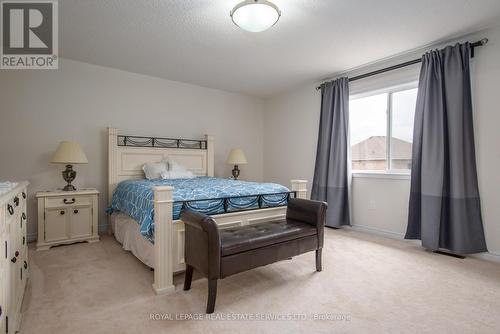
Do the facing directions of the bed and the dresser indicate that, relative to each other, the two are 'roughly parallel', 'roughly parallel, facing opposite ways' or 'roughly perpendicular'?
roughly perpendicular

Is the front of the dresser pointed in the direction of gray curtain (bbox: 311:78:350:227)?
yes

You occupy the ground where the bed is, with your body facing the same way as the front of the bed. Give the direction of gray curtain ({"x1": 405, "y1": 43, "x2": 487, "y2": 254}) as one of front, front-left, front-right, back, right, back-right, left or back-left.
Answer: front-left

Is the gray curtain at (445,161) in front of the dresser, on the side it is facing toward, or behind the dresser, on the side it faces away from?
in front

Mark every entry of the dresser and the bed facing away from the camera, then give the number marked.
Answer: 0

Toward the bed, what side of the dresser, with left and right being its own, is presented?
front

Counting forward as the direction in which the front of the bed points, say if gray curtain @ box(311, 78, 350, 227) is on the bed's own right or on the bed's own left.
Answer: on the bed's own left

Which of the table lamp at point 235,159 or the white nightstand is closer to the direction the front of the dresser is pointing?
the table lamp

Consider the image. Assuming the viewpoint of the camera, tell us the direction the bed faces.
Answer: facing the viewer and to the right of the viewer

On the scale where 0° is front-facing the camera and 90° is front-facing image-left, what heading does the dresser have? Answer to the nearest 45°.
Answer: approximately 270°
